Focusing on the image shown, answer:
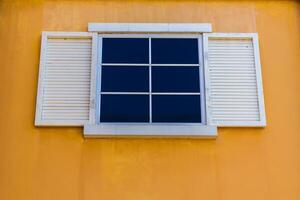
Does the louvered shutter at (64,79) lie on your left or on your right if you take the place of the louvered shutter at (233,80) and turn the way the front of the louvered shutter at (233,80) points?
on your right

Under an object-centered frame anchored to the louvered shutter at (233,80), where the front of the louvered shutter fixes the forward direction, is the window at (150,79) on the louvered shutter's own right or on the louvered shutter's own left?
on the louvered shutter's own right

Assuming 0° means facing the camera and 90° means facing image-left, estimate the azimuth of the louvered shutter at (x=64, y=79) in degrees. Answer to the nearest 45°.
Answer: approximately 0°

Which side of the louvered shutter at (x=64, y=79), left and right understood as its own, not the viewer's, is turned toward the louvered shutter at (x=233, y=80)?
left

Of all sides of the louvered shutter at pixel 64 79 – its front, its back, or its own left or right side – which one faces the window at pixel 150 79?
left

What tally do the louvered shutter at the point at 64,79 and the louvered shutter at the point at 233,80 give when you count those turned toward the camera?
2
